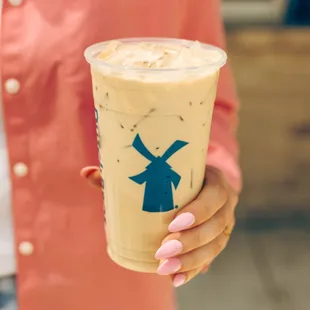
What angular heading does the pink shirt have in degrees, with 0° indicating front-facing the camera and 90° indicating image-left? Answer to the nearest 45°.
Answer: approximately 0°
